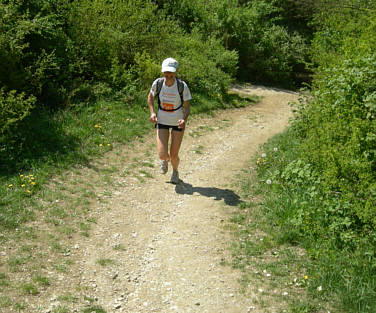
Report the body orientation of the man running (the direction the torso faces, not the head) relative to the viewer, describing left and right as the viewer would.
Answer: facing the viewer

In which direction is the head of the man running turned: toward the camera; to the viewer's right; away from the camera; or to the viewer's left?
toward the camera
